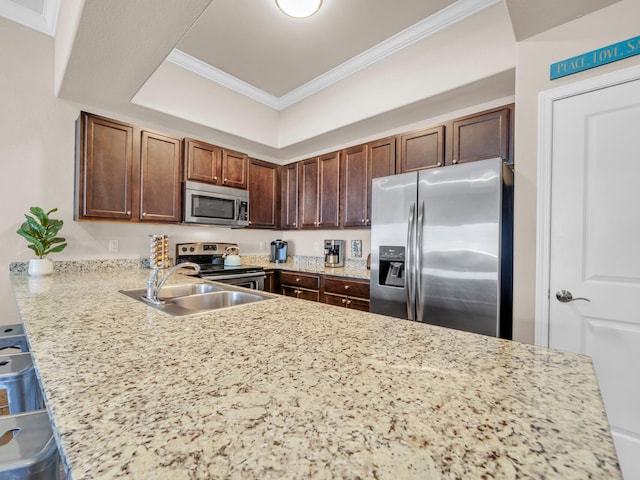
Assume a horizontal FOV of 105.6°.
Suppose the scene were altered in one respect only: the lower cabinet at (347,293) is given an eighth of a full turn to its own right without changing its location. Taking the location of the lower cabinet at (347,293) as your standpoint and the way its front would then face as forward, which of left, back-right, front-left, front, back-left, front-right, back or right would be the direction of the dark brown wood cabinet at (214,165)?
front

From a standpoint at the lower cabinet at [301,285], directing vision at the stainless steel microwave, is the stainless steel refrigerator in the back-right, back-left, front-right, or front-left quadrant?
back-left

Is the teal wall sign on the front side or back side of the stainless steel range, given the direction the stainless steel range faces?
on the front side

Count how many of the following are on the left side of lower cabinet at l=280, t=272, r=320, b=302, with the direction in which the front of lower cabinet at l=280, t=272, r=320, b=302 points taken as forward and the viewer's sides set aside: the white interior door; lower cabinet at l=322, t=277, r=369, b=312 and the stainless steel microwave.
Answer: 2

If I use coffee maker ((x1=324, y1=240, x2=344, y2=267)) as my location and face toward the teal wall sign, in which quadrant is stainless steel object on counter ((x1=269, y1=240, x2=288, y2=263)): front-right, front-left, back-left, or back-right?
back-right

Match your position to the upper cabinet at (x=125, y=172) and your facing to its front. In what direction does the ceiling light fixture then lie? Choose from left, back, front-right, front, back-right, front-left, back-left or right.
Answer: front

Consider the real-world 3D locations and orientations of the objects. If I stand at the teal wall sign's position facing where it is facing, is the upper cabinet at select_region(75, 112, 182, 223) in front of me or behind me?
in front

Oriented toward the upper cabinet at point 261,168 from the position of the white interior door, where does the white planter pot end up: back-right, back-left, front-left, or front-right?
front-left

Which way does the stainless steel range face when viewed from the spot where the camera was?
facing the viewer and to the right of the viewer

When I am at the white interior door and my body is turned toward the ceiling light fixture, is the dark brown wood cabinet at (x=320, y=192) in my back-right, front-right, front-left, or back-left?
front-right

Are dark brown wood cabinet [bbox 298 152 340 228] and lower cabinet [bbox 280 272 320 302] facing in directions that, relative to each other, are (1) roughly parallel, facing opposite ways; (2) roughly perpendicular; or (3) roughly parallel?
roughly parallel

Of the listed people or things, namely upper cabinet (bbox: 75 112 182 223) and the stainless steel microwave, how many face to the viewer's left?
0

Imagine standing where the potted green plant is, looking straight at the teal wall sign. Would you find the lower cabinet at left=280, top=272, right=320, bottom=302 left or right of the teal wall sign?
left
